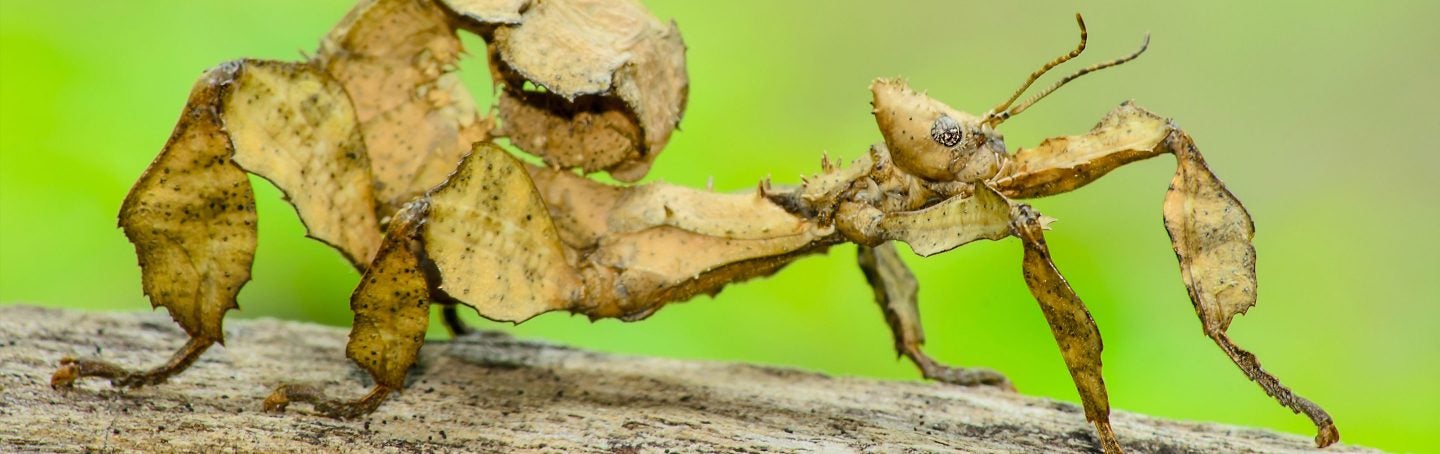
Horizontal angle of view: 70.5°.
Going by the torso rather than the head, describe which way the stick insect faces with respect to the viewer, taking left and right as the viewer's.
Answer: facing to the right of the viewer
